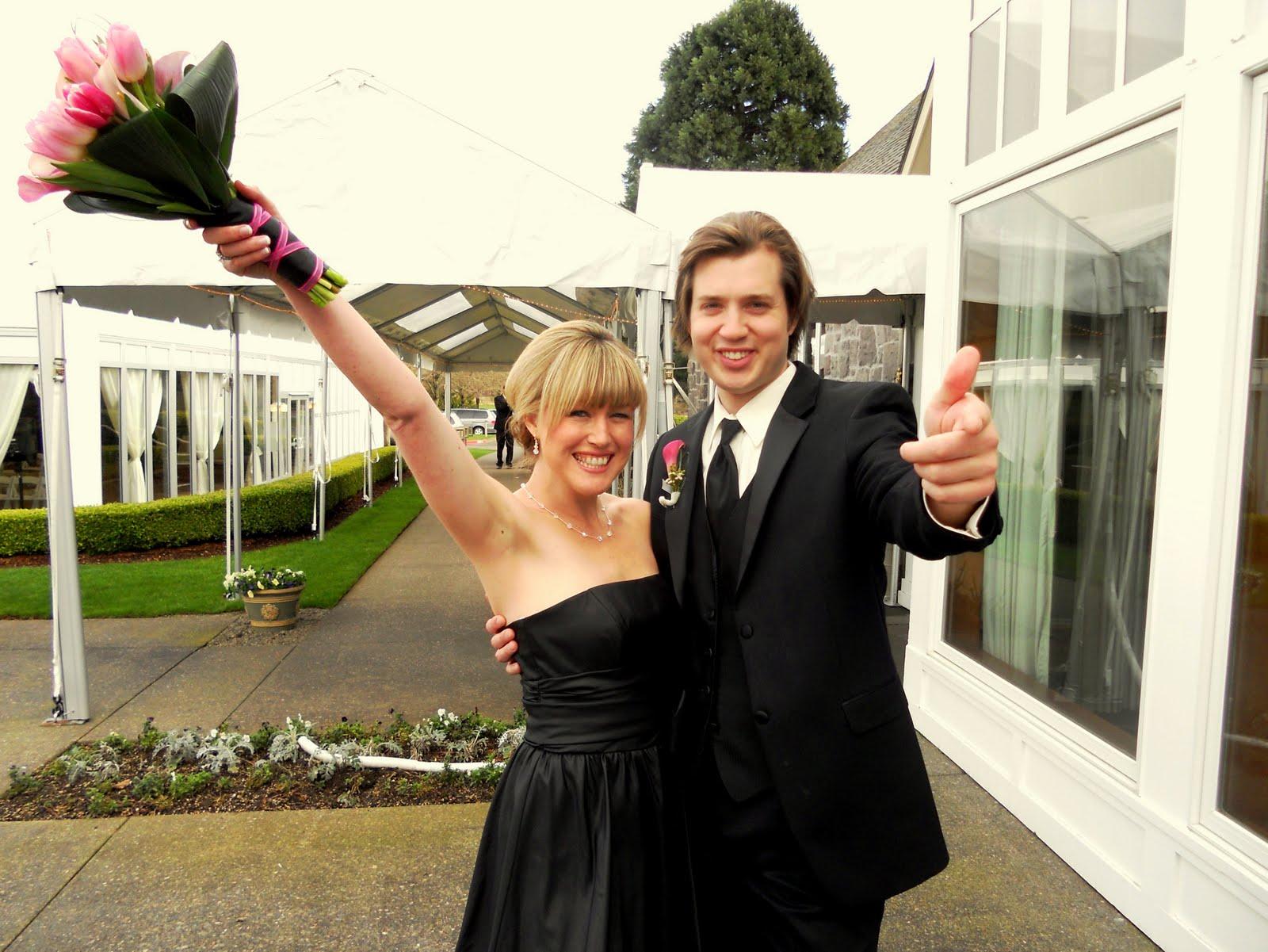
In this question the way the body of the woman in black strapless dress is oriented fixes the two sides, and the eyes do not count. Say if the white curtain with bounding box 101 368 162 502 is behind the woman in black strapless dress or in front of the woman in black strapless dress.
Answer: behind

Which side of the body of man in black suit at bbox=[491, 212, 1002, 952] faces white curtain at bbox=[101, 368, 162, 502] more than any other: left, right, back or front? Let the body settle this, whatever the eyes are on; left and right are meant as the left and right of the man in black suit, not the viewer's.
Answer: right

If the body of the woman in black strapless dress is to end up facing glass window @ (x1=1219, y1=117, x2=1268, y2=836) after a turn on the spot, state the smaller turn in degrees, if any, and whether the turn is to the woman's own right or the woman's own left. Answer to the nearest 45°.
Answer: approximately 45° to the woman's own left

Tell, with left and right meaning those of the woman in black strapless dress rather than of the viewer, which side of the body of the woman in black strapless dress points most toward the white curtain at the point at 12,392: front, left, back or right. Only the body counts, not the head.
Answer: back

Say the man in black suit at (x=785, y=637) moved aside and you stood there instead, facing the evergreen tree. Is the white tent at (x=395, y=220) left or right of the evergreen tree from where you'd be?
left

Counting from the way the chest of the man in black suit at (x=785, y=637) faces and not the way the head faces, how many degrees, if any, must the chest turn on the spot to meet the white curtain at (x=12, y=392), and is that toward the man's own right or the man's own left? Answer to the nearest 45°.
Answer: approximately 90° to the man's own right

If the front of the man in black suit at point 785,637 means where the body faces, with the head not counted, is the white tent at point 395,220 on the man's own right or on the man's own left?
on the man's own right

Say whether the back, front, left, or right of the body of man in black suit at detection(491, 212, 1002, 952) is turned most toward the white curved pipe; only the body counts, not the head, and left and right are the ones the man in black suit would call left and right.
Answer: right

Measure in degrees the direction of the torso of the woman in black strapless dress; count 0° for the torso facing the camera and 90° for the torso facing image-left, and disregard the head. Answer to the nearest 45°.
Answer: approximately 315°

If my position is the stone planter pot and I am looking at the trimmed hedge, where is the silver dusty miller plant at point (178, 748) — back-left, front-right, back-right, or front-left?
back-left
